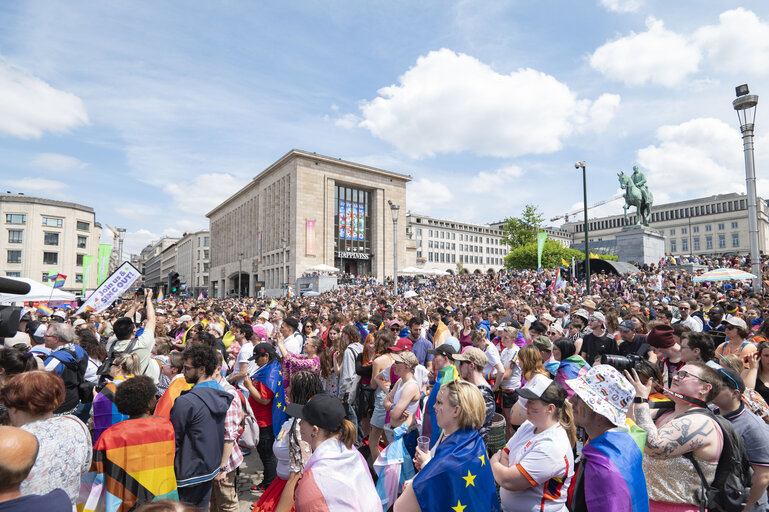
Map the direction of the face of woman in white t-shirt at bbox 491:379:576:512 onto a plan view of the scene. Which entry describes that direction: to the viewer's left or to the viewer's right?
to the viewer's left

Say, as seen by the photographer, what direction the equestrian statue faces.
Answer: facing the viewer and to the left of the viewer

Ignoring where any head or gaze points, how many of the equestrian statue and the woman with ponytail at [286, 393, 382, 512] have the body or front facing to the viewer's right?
0

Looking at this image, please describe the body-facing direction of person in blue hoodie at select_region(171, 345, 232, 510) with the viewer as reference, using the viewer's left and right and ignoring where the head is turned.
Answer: facing away from the viewer and to the left of the viewer

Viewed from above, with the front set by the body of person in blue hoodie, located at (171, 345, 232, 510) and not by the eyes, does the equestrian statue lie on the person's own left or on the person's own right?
on the person's own right

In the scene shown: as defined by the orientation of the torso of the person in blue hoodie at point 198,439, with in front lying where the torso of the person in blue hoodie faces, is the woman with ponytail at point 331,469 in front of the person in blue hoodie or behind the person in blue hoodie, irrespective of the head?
behind

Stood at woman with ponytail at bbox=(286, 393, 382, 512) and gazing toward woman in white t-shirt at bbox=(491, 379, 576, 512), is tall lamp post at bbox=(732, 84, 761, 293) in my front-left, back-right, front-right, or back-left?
front-left

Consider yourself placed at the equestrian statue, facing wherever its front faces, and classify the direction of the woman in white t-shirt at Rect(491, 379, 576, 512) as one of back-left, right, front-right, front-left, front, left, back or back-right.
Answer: front-left

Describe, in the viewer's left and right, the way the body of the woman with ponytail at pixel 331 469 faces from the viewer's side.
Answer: facing away from the viewer and to the left of the viewer

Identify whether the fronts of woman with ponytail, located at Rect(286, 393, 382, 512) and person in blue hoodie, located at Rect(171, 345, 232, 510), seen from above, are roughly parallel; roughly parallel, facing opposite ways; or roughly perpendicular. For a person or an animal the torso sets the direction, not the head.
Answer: roughly parallel

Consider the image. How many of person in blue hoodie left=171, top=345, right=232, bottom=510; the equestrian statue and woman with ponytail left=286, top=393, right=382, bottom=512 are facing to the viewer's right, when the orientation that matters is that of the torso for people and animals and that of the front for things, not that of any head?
0

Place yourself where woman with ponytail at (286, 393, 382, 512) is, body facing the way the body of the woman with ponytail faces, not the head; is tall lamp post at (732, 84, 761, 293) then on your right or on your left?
on your right

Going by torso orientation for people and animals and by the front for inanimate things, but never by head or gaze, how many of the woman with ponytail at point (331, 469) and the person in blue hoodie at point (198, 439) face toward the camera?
0
